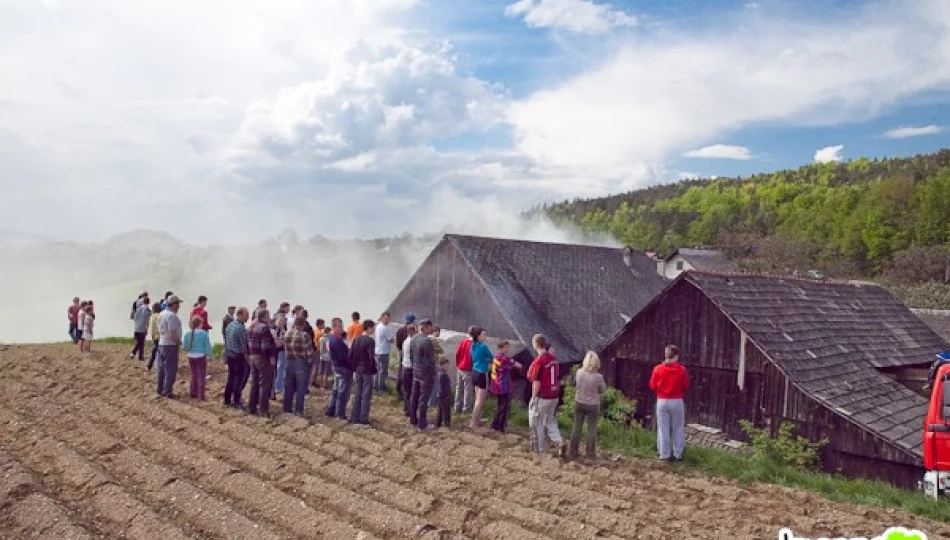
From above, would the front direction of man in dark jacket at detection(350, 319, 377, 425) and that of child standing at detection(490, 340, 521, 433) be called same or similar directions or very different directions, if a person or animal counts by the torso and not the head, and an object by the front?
same or similar directions

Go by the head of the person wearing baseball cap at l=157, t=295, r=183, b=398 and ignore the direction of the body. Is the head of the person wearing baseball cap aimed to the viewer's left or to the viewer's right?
to the viewer's right

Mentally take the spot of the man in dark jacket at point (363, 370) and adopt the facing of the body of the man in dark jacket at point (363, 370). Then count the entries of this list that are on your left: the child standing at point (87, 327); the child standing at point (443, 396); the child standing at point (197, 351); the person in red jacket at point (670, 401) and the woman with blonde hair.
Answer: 2

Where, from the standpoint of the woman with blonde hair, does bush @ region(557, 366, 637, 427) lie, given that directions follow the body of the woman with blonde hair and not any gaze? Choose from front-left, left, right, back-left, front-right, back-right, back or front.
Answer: front

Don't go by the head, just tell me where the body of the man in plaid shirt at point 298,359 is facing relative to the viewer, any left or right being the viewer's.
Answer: facing away from the viewer and to the right of the viewer

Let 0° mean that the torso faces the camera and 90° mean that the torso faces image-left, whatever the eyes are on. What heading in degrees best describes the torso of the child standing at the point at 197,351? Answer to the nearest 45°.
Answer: approximately 180°

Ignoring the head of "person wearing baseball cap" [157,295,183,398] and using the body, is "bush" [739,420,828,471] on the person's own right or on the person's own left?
on the person's own right

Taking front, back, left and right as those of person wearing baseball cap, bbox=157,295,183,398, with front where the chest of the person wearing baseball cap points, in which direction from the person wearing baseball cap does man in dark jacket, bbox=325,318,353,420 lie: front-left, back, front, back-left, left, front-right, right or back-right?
right

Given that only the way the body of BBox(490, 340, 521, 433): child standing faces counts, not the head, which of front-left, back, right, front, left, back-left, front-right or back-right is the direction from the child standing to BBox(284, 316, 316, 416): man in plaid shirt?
back-left

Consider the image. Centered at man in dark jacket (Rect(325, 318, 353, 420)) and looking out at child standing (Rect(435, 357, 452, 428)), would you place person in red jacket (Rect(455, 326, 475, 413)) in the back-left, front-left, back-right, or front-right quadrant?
front-left

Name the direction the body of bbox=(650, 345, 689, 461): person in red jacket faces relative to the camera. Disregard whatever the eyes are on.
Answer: away from the camera

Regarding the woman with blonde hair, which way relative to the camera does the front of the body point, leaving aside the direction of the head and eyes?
away from the camera

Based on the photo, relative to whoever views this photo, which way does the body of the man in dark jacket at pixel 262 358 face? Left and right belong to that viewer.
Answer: facing away from the viewer and to the right of the viewer

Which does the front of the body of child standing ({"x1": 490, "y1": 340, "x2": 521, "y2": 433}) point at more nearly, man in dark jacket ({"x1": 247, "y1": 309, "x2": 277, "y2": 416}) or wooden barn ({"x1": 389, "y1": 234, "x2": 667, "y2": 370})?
the wooden barn

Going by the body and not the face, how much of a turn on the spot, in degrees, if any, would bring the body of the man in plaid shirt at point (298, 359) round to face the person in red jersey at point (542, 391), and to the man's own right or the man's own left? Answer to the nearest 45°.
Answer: approximately 90° to the man's own right

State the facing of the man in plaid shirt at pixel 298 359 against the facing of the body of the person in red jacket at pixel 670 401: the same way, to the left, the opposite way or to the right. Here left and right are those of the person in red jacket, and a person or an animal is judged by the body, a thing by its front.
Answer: the same way
